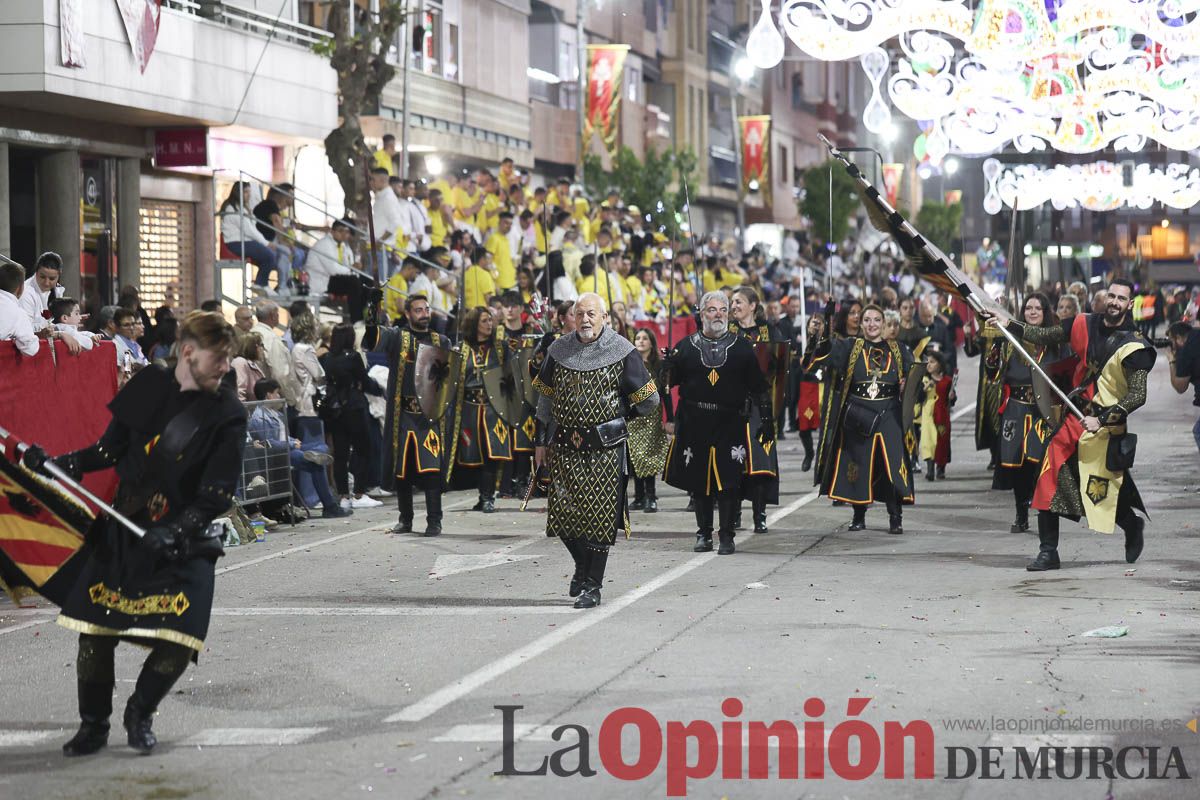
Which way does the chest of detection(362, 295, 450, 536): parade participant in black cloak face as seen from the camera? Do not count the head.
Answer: toward the camera

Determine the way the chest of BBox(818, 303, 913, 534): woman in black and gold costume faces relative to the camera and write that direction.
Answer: toward the camera

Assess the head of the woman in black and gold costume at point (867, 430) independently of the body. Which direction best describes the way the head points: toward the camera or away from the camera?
toward the camera

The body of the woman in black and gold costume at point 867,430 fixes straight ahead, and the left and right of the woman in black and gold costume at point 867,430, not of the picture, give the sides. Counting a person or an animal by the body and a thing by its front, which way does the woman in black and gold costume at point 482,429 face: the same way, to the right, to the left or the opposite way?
the same way

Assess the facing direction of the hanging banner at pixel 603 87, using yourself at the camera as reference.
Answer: facing the viewer

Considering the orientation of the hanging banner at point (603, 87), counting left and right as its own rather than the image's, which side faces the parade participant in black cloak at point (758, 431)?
front

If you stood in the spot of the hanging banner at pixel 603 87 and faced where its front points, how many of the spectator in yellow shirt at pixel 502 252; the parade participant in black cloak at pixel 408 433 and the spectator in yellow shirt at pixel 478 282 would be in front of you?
3

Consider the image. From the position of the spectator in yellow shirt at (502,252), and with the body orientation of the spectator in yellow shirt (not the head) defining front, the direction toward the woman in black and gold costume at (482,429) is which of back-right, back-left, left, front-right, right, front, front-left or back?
front-right

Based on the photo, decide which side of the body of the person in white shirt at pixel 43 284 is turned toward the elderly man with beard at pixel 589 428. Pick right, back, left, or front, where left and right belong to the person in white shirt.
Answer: front

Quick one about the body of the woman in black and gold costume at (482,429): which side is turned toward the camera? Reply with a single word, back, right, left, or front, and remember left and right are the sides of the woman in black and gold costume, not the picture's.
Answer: front

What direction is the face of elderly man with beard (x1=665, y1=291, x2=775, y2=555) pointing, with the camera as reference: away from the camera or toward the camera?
toward the camera

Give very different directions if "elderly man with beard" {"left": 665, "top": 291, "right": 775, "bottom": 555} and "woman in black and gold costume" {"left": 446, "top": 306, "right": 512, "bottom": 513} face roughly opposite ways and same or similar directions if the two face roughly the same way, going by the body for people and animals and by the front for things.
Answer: same or similar directions

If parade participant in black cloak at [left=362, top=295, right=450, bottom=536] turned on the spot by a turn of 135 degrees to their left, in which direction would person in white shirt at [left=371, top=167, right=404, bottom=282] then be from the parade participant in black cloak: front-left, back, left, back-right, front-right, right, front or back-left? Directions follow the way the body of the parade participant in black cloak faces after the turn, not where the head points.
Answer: front-left
